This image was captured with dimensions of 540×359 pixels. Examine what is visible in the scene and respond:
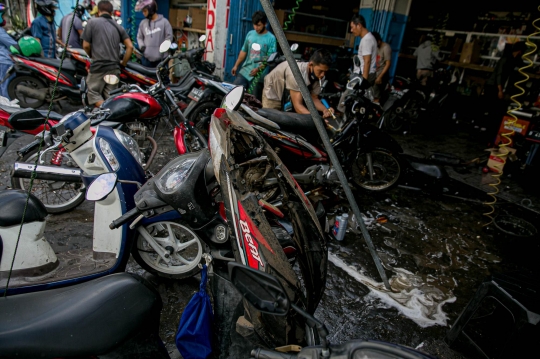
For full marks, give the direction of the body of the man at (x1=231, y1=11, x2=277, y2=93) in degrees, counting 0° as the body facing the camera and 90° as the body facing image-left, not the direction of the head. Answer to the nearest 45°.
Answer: approximately 45°

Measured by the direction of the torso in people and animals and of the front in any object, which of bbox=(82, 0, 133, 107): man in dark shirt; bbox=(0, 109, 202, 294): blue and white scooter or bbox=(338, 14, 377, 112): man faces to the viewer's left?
the man

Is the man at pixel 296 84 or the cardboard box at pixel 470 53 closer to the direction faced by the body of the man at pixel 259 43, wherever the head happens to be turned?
the man

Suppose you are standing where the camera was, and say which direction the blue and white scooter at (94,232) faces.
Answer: facing to the right of the viewer

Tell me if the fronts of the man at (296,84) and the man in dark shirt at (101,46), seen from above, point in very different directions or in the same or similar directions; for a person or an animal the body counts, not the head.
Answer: very different directions

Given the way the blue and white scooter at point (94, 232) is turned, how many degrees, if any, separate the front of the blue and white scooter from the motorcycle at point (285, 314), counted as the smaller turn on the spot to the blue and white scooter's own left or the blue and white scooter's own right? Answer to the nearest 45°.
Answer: approximately 90° to the blue and white scooter's own right

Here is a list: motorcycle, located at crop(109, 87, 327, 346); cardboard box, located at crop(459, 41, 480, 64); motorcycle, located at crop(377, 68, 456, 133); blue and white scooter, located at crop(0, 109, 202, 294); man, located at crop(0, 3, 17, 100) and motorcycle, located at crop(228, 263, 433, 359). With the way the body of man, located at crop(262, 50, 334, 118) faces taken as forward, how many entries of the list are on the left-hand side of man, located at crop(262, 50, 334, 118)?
2

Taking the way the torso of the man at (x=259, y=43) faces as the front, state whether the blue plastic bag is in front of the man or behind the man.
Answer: in front
